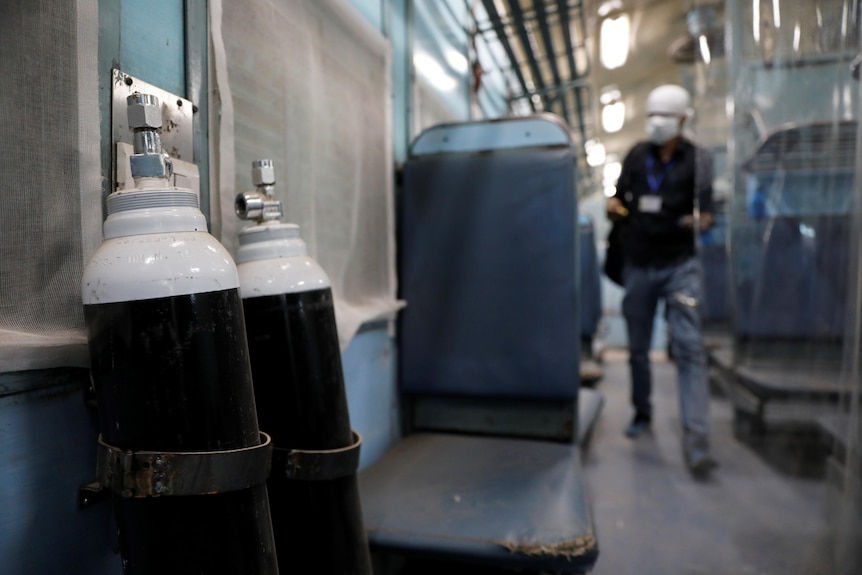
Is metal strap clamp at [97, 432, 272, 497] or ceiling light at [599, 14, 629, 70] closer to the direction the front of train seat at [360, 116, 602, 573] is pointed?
the metal strap clamp

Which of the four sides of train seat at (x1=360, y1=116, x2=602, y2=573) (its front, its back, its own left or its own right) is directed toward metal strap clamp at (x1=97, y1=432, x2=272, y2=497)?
front

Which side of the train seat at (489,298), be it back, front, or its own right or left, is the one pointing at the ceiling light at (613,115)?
back

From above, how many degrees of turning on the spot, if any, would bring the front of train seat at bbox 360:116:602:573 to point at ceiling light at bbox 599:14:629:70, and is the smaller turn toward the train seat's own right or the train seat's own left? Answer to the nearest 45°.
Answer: approximately 180°

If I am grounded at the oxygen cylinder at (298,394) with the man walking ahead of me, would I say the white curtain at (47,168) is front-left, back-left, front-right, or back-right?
back-left
